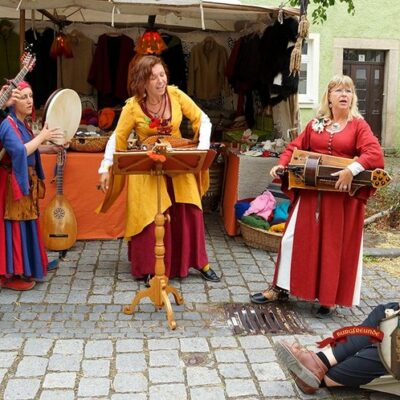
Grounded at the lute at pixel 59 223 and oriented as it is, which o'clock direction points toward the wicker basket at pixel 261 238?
The wicker basket is roughly at 9 o'clock from the lute.

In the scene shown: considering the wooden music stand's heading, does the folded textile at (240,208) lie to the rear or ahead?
ahead

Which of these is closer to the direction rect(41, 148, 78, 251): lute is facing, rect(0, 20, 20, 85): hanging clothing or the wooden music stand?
the wooden music stand

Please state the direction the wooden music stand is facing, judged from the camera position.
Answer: facing away from the viewer

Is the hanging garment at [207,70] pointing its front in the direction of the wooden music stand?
yes

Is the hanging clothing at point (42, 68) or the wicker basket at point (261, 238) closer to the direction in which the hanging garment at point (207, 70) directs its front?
the wicker basket

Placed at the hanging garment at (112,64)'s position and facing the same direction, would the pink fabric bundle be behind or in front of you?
in front

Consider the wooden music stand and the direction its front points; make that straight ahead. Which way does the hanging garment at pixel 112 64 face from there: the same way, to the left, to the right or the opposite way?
the opposite way

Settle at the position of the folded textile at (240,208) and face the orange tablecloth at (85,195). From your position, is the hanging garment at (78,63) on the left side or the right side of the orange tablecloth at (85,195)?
right

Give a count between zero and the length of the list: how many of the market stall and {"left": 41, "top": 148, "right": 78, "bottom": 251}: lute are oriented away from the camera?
0

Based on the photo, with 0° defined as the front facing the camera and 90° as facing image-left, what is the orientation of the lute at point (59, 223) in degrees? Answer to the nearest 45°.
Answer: approximately 0°

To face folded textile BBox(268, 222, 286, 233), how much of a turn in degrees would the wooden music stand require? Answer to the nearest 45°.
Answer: approximately 45° to its right

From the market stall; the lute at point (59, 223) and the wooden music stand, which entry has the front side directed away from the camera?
the wooden music stand

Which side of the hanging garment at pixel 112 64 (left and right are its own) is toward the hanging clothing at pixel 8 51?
right

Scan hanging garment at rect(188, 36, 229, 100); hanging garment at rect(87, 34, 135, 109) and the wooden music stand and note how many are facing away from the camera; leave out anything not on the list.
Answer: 1

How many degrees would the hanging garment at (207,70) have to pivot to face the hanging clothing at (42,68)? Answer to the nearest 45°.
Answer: approximately 90° to its right
